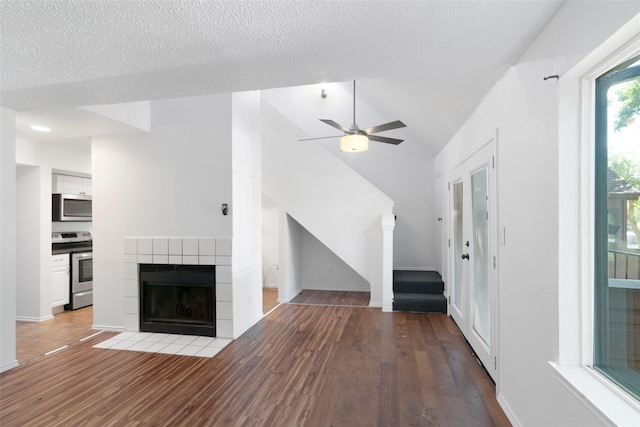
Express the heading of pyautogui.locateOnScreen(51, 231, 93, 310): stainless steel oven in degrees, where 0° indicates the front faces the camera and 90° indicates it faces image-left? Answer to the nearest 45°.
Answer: approximately 0°

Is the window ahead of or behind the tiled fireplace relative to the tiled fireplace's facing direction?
ahead

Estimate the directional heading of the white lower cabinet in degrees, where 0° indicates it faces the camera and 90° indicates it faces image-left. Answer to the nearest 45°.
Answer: approximately 315°

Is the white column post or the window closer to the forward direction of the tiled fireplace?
the window

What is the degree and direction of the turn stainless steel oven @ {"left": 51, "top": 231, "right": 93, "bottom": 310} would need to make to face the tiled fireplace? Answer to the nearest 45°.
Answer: approximately 45° to its left

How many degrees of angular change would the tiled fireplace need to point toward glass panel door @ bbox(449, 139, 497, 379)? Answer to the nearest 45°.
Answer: approximately 45° to its left

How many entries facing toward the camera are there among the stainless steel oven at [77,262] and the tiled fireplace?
2
